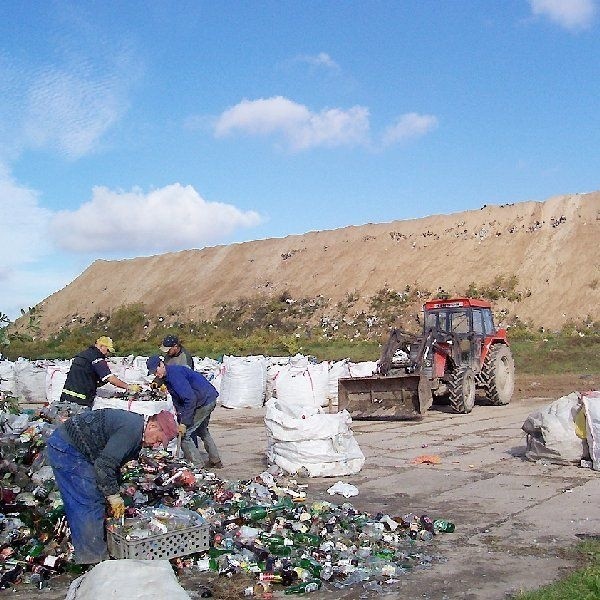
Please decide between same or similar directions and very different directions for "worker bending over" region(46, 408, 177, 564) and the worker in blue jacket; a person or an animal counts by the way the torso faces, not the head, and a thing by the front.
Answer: very different directions

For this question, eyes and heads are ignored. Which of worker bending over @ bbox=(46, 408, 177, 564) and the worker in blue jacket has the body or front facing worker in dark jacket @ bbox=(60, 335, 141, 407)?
the worker in blue jacket

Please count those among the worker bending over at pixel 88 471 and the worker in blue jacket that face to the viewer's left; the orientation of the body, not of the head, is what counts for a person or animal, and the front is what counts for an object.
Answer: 1

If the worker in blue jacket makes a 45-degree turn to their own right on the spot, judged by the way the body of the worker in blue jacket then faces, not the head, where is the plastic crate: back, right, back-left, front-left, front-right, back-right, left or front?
back-left

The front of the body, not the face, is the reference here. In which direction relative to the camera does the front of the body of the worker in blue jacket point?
to the viewer's left

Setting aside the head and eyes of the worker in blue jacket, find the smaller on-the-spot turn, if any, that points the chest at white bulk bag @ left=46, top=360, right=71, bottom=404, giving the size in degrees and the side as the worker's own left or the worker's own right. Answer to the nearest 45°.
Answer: approximately 90° to the worker's own right

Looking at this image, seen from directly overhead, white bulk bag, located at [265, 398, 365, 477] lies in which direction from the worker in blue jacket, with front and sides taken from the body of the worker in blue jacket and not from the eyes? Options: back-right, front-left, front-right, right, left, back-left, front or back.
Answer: back

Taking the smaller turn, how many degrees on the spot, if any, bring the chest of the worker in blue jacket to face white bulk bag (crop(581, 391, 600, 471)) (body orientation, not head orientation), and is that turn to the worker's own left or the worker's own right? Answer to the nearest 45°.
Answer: approximately 180°

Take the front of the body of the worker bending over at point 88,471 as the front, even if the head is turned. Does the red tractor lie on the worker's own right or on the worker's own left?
on the worker's own left

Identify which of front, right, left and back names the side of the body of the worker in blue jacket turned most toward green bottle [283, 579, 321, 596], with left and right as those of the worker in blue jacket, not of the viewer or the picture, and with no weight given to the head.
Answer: left

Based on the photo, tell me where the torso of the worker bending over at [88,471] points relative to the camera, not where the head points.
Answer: to the viewer's right

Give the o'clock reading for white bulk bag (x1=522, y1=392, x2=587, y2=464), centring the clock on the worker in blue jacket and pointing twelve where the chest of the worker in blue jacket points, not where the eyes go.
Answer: The white bulk bag is roughly at 6 o'clock from the worker in blue jacket.

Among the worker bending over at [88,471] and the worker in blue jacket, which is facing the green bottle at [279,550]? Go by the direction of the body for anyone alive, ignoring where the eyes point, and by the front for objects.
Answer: the worker bending over

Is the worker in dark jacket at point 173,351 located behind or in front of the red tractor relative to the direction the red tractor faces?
in front

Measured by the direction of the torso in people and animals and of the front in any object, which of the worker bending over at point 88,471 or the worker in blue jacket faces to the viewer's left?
the worker in blue jacket

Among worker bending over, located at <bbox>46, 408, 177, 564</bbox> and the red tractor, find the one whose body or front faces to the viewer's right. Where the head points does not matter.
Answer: the worker bending over

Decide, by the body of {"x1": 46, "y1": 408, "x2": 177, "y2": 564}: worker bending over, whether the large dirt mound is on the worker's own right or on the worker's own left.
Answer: on the worker's own left

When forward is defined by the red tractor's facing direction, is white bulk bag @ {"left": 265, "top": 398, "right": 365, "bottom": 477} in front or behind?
in front

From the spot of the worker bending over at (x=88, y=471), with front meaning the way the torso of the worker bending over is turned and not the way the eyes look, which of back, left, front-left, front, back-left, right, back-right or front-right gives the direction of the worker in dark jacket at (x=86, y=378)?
left
